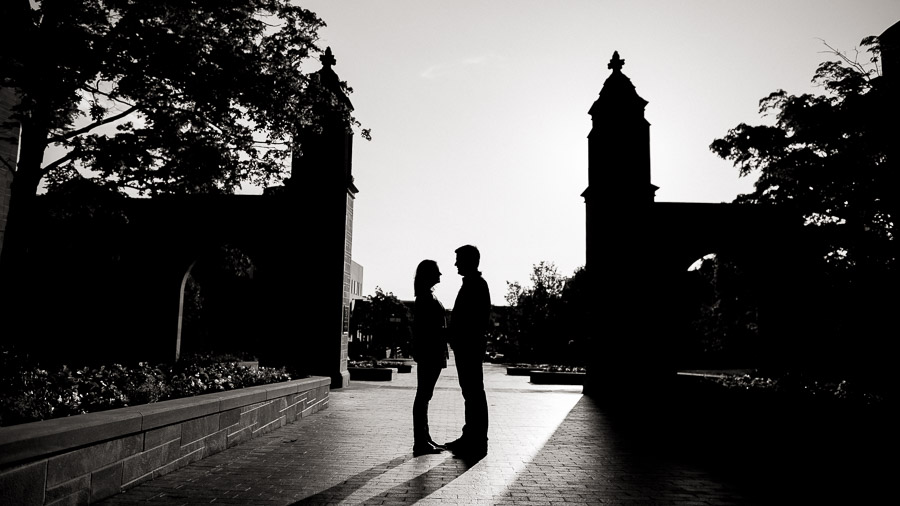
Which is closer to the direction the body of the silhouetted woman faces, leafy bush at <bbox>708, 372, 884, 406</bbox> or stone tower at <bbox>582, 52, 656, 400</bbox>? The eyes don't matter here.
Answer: the leafy bush

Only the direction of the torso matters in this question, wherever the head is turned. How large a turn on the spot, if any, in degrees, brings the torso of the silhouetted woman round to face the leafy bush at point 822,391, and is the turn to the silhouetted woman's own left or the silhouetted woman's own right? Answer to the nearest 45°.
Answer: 0° — they already face it

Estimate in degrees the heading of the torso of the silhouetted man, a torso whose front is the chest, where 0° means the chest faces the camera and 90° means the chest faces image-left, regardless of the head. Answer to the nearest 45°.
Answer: approximately 90°

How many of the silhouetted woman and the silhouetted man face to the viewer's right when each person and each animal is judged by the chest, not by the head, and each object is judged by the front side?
1

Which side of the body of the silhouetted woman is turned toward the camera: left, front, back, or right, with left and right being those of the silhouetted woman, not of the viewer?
right

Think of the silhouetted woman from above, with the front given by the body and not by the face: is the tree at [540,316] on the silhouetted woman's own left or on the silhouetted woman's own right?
on the silhouetted woman's own left

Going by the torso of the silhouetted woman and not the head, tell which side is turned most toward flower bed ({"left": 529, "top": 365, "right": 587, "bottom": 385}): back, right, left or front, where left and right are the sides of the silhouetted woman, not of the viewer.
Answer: left

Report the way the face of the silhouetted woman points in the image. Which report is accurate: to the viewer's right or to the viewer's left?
to the viewer's right

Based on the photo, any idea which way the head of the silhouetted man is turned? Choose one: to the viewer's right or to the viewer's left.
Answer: to the viewer's left

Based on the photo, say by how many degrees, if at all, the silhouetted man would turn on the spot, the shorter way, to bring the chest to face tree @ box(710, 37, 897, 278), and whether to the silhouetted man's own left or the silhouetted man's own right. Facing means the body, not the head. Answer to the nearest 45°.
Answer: approximately 135° to the silhouetted man's own right

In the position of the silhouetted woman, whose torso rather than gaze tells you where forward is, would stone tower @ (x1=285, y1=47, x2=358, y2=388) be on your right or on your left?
on your left

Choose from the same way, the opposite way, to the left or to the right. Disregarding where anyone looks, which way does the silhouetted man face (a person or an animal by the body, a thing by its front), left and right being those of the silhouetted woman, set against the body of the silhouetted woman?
the opposite way

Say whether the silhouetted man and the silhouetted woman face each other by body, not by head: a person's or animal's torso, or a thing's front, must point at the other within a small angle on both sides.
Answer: yes
